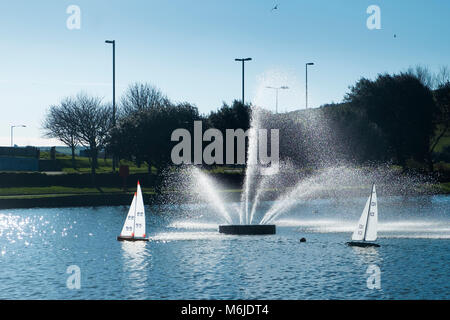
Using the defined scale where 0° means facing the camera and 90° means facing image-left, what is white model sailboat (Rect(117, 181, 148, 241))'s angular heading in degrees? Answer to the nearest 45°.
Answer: approximately 90°
